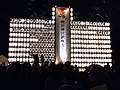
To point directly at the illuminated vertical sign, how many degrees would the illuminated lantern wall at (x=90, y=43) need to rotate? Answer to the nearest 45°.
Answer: approximately 45° to its right

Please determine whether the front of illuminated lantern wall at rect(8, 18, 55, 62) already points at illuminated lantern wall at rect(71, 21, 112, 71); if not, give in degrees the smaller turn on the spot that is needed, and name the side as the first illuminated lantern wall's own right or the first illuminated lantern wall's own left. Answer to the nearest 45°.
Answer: approximately 90° to the first illuminated lantern wall's own left

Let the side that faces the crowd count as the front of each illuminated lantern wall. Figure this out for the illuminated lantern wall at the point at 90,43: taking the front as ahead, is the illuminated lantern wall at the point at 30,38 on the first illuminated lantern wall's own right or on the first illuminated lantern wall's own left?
on the first illuminated lantern wall's own right

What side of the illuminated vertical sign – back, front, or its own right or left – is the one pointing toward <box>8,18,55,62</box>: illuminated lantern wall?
right

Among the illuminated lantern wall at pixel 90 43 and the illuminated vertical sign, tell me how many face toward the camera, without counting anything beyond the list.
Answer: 2

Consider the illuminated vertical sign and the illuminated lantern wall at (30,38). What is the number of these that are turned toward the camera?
2

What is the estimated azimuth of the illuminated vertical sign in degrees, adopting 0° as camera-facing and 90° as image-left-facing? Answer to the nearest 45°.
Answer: approximately 0°

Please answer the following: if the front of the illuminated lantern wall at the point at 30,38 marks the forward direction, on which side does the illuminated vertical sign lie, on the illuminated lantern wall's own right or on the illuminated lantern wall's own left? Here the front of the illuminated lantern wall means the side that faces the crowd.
on the illuminated lantern wall's own left
